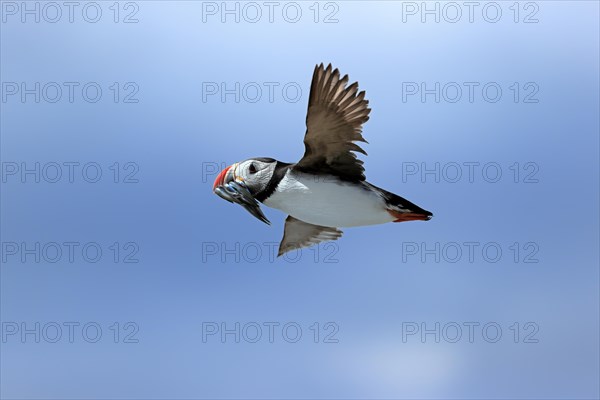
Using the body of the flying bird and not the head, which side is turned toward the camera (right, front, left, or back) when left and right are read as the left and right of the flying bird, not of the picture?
left
